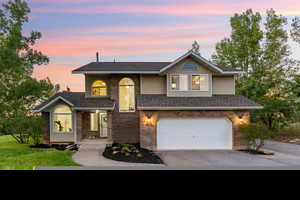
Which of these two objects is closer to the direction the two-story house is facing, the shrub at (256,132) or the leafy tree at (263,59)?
the shrub

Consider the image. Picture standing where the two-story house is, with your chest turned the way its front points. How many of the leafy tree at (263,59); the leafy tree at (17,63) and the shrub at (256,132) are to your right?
1

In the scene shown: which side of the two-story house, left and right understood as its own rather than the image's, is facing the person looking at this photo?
front

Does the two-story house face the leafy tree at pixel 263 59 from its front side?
no

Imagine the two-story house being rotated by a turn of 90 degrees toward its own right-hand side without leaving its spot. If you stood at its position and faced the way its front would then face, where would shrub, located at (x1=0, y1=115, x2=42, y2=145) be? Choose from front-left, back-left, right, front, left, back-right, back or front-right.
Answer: front

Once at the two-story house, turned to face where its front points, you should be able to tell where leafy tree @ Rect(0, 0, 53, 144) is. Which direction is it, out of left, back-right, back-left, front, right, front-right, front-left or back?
right

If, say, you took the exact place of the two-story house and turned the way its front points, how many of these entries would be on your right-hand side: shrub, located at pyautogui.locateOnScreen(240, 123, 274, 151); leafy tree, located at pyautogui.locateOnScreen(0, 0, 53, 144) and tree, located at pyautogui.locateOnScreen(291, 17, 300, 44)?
1

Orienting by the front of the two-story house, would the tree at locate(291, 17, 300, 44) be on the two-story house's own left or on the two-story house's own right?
on the two-story house's own left

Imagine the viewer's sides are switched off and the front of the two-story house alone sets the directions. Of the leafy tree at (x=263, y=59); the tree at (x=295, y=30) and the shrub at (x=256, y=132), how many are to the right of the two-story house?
0

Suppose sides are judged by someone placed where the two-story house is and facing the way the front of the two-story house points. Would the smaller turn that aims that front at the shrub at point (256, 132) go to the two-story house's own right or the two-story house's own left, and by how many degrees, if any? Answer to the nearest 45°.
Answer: approximately 45° to the two-story house's own left
